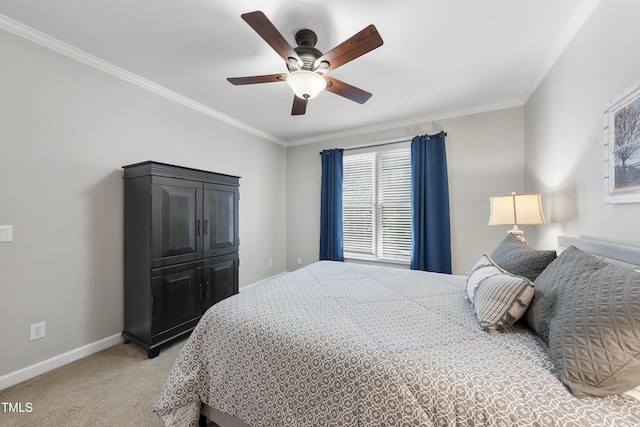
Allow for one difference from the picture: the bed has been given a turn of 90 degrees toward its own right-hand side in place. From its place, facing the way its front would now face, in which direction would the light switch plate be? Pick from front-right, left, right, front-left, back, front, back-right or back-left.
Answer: left

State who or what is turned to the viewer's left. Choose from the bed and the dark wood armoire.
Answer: the bed

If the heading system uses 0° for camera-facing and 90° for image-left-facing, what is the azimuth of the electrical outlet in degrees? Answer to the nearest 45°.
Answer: approximately 315°

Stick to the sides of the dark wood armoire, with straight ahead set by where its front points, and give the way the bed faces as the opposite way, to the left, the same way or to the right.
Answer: the opposite way

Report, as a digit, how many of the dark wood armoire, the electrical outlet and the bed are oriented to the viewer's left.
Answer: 1

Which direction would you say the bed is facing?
to the viewer's left

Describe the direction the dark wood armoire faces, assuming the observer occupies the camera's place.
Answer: facing the viewer and to the right of the viewer

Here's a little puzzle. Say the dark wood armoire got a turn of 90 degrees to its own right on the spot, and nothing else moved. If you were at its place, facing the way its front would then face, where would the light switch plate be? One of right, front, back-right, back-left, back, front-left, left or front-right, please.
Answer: front-right

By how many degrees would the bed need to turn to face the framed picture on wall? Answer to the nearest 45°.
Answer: approximately 135° to its right

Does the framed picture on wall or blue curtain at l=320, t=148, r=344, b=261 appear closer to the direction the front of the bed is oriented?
the blue curtain

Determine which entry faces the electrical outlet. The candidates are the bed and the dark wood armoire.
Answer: the bed

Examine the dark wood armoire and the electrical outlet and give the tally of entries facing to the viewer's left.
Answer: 0

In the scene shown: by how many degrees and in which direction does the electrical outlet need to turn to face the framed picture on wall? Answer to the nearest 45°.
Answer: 0° — it already faces it

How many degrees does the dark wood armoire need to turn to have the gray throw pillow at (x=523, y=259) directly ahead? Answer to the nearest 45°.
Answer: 0° — it already faces it

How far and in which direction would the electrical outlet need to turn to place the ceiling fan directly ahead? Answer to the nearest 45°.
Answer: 0° — it already faces it
